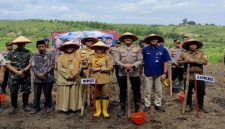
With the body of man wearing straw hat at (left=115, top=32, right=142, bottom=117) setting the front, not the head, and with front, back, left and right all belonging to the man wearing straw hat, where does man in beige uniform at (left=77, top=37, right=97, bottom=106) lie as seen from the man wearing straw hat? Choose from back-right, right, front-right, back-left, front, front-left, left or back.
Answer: back-right

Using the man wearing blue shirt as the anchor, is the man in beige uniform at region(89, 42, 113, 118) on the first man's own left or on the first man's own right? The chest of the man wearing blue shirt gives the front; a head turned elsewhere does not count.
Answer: on the first man's own right

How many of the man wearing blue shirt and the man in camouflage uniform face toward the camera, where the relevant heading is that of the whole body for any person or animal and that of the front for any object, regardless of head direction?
2

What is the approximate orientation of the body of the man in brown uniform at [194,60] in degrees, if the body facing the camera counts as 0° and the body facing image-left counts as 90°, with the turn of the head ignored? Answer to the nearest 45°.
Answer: approximately 0°

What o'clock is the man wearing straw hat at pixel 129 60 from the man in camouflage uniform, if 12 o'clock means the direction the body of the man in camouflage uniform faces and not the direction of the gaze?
The man wearing straw hat is roughly at 10 o'clock from the man in camouflage uniform.

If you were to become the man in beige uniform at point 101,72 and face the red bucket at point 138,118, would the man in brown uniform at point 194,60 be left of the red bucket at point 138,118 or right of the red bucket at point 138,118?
left

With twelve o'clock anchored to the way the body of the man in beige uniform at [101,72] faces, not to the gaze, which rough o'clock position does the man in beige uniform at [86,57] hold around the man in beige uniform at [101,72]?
the man in beige uniform at [86,57] is roughly at 5 o'clock from the man in beige uniform at [101,72].

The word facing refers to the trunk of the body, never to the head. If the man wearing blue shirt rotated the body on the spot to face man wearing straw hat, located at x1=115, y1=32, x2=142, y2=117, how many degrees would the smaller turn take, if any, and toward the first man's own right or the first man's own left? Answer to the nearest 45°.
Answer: approximately 45° to the first man's own right

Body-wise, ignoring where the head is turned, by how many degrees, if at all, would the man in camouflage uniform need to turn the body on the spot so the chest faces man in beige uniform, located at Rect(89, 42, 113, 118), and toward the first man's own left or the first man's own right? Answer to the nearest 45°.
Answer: approximately 45° to the first man's own left

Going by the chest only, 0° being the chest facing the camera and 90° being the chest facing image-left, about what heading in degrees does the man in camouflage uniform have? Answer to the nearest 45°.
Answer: approximately 0°
